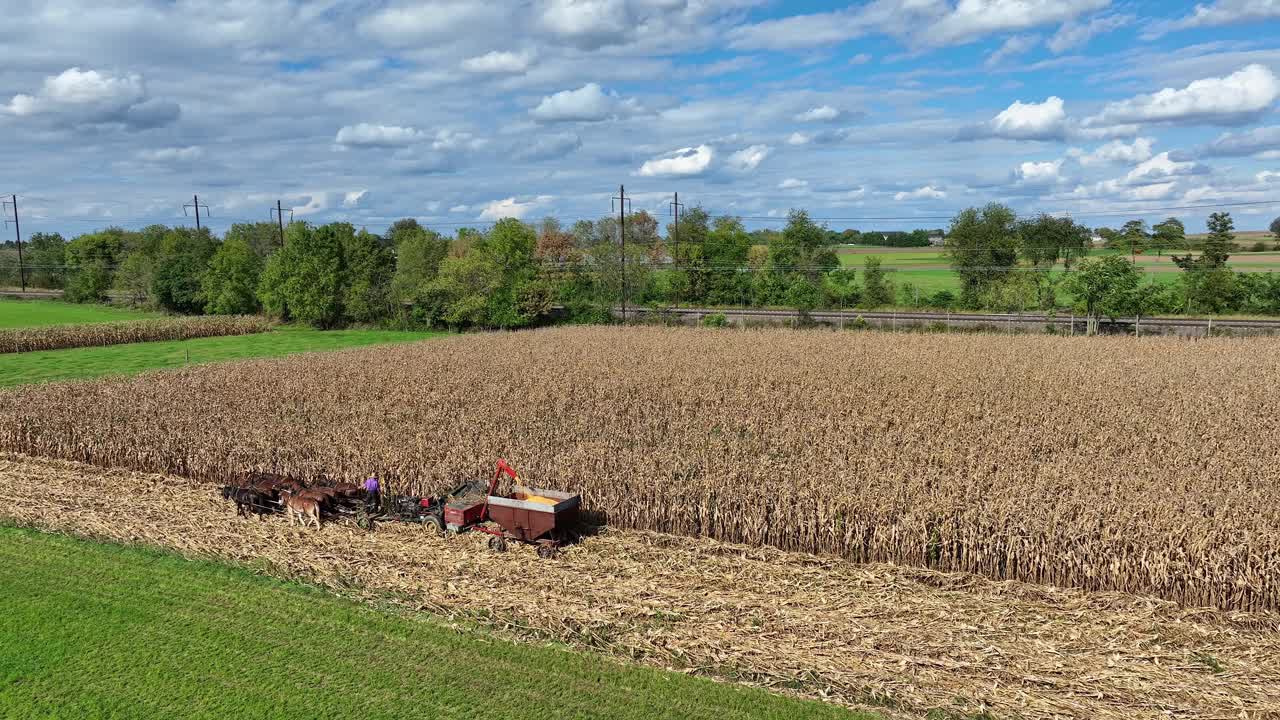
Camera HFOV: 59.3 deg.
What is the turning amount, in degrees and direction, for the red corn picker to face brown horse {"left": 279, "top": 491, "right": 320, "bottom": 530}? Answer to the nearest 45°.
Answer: approximately 45° to its right

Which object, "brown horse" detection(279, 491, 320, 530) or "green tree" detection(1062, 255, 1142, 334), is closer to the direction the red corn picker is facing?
the brown horse

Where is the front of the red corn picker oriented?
to the viewer's left

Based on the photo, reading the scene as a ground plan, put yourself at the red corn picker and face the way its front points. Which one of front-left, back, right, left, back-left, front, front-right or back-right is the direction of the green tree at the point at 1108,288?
back-right
